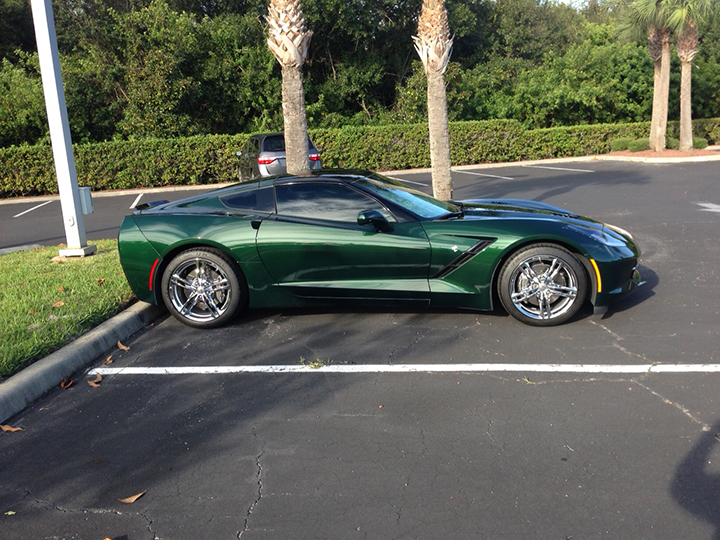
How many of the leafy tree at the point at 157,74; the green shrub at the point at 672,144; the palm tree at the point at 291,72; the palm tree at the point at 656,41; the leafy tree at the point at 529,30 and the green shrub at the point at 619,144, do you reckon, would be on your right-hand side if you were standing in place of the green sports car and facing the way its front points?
0

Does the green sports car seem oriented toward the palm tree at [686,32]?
no

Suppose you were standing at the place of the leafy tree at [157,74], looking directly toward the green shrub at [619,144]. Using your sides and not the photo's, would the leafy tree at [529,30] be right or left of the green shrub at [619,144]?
left

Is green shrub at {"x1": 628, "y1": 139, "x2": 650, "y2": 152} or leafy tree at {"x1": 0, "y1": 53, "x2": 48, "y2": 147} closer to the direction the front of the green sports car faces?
the green shrub

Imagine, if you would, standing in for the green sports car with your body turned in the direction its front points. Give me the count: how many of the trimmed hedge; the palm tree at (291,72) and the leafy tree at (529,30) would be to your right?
0

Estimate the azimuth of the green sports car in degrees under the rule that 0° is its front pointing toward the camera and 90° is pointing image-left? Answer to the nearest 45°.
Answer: approximately 270°

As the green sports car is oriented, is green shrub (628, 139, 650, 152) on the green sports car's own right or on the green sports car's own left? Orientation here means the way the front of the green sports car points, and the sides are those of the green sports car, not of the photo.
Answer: on the green sports car's own left

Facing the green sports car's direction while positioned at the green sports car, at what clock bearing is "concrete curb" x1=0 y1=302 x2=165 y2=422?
The concrete curb is roughly at 5 o'clock from the green sports car.

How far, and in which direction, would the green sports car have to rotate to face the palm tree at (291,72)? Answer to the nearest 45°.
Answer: approximately 90° to its left

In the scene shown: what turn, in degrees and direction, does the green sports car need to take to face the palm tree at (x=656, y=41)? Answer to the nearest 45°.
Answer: approximately 45° to its left

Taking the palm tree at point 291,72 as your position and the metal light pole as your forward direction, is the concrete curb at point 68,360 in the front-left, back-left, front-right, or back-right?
front-left

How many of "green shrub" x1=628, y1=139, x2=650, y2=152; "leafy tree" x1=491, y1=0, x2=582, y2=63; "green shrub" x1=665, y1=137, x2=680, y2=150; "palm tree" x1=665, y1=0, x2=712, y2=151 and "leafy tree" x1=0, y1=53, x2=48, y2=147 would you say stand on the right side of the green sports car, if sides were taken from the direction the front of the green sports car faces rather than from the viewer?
0

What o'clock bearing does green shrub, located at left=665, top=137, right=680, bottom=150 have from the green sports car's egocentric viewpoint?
The green shrub is roughly at 10 o'clock from the green sports car.

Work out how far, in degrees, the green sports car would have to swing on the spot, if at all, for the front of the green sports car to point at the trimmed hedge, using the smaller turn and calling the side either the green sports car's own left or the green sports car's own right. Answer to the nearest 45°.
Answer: approximately 90° to the green sports car's own left

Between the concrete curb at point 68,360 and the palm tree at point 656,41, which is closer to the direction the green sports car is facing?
the palm tree

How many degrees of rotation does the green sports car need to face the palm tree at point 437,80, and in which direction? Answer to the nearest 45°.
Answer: approximately 90° to its left

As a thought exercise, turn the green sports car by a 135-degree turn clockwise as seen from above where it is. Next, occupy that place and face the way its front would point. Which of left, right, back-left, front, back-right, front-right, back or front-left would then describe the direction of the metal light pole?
right

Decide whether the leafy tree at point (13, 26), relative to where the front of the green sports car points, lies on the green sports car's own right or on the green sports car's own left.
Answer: on the green sports car's own left
